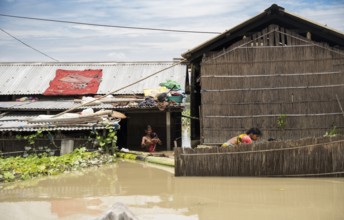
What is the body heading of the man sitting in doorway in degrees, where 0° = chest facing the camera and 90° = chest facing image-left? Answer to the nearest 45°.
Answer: approximately 0°

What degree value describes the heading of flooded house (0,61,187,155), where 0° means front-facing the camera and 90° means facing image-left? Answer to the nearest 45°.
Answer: approximately 0°

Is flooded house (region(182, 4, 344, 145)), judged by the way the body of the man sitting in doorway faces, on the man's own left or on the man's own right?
on the man's own left

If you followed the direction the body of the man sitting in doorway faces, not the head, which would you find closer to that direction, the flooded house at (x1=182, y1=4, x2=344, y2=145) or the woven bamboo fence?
the woven bamboo fence

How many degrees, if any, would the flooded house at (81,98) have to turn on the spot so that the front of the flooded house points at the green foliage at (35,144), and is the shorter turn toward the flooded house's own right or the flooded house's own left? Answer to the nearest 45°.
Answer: approximately 45° to the flooded house's own right

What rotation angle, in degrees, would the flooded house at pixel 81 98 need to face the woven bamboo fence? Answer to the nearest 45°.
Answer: approximately 45° to its left

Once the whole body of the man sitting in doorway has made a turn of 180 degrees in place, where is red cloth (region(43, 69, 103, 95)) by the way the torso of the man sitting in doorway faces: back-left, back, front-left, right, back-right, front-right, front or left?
front-left

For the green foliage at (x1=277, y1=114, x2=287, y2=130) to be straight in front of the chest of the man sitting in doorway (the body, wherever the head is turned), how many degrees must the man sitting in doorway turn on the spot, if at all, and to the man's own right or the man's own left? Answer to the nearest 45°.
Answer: approximately 45° to the man's own left

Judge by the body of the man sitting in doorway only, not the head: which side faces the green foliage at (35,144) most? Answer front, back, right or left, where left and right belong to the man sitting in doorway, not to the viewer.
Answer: right

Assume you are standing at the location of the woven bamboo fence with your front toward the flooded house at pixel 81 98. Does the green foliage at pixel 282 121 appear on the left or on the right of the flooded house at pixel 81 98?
right
